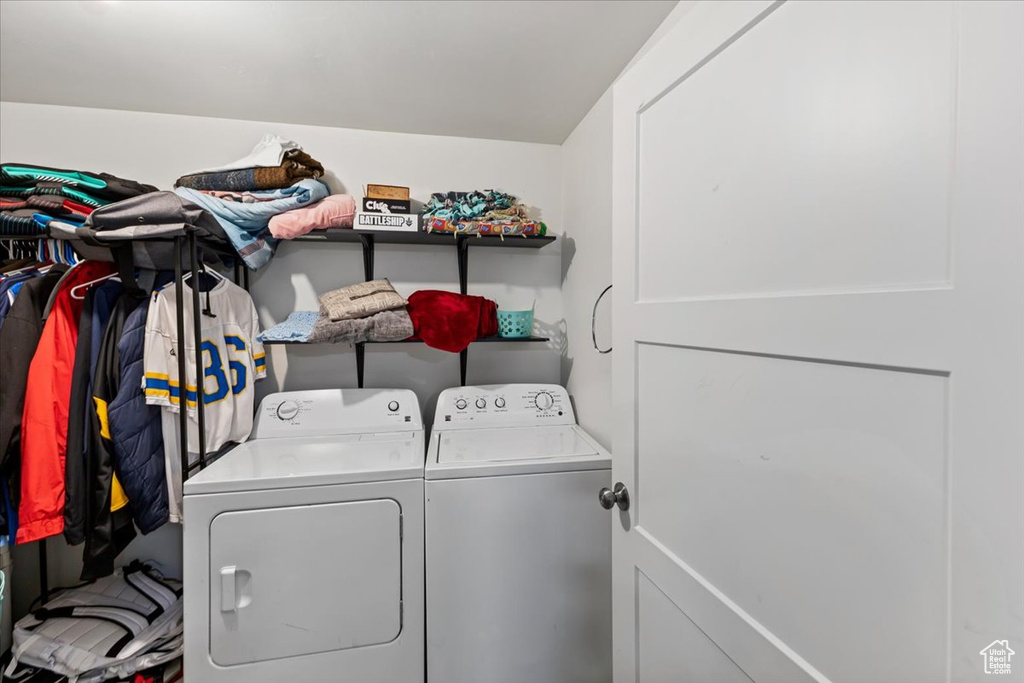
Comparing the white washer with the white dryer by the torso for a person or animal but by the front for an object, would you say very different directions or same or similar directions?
same or similar directions

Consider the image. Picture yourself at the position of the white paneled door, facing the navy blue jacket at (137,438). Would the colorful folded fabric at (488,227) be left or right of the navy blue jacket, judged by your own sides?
right

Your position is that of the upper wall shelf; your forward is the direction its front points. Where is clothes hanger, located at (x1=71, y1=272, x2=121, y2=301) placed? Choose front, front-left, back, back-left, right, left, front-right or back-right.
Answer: right

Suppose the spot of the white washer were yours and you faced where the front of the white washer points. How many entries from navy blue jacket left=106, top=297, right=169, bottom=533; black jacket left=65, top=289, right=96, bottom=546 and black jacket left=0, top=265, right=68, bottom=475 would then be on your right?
3

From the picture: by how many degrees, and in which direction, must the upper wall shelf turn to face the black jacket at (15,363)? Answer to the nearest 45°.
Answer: approximately 90° to its right

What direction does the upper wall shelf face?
toward the camera

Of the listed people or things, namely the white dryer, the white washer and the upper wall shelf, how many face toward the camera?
3

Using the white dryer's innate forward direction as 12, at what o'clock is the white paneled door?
The white paneled door is roughly at 11 o'clock from the white dryer.

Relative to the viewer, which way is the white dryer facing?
toward the camera

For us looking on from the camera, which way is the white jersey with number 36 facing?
facing the viewer and to the right of the viewer
